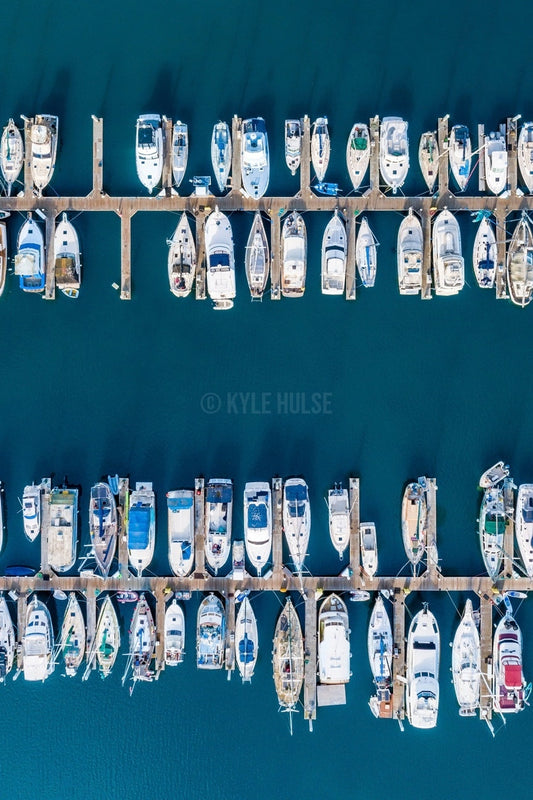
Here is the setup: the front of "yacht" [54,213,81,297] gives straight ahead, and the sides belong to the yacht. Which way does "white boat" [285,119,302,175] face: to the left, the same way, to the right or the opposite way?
the opposite way

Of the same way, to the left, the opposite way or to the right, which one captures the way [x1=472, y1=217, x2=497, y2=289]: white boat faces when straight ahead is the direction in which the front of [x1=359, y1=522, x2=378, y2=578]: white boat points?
the opposite way
